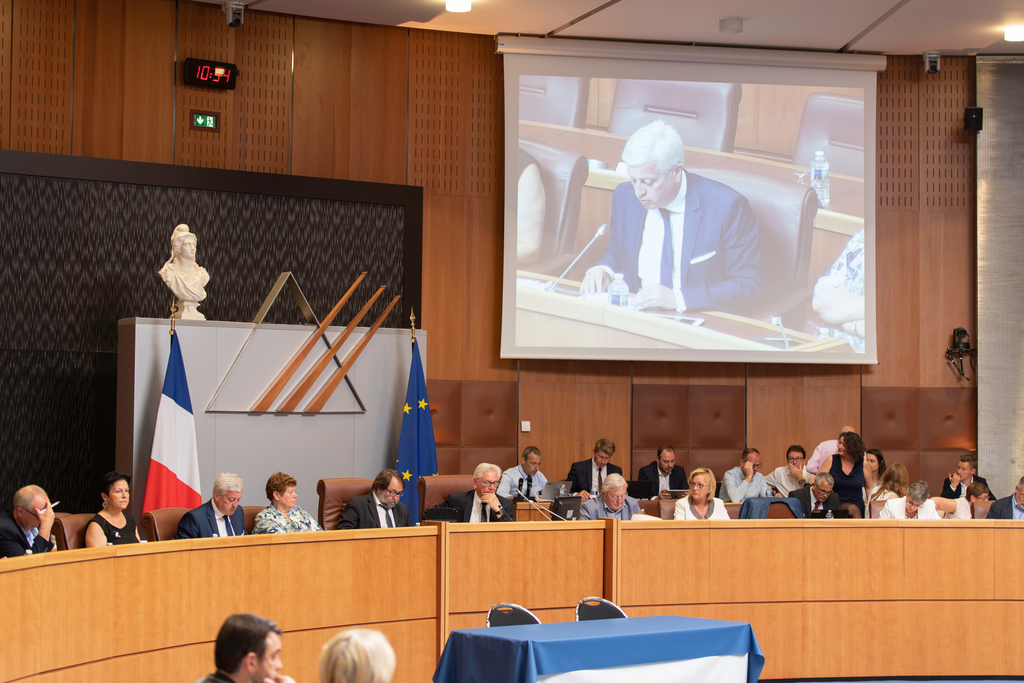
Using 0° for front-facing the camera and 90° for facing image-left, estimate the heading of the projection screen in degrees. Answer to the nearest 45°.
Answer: approximately 0°

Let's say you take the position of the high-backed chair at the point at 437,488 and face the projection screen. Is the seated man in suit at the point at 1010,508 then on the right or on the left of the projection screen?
right

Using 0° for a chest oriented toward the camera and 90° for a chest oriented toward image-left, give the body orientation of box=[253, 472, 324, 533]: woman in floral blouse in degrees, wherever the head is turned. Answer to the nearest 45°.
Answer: approximately 315°

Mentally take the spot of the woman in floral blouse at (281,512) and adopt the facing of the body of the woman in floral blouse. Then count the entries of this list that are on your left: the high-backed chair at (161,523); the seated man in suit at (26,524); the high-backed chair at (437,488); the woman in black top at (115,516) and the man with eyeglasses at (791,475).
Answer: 2

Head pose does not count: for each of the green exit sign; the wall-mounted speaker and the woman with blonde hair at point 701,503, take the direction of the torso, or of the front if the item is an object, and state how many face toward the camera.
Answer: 3

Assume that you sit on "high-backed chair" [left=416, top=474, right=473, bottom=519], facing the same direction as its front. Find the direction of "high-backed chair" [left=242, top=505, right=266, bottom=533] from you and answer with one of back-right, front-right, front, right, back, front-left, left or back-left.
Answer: right

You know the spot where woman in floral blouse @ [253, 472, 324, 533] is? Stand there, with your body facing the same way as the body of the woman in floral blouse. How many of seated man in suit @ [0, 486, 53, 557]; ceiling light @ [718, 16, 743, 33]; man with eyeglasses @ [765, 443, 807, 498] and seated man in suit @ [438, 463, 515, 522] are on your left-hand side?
3

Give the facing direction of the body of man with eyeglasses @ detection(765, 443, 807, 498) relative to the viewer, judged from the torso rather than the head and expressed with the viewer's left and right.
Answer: facing the viewer

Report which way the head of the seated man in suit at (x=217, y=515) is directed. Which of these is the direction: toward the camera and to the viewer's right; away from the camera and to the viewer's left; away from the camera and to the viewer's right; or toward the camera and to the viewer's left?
toward the camera and to the viewer's right

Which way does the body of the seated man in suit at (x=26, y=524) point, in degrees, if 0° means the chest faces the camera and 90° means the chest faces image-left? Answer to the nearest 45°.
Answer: approximately 315°

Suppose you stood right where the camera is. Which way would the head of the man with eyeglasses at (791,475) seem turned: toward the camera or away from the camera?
toward the camera

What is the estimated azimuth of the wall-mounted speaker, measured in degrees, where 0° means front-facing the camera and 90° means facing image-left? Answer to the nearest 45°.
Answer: approximately 0°

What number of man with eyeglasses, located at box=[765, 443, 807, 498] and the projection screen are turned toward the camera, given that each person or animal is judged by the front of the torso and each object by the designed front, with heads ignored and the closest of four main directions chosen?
2

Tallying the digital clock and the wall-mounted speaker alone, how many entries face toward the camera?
2

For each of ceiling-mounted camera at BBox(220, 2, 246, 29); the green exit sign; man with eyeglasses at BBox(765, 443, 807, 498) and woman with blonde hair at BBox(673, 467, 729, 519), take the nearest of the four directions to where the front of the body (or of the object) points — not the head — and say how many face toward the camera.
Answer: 4
